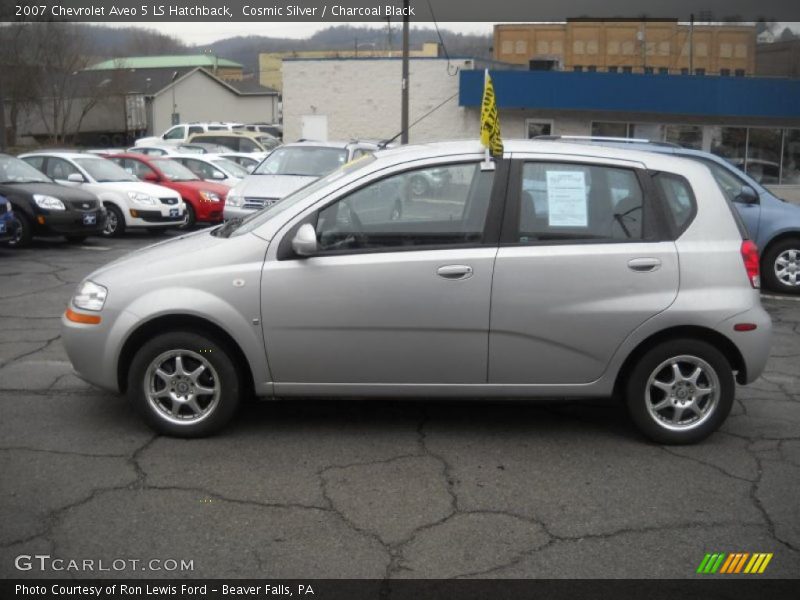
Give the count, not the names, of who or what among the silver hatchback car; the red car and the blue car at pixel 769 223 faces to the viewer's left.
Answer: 1

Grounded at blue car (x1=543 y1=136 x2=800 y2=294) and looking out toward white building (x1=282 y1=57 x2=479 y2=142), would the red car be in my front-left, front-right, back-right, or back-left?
front-left

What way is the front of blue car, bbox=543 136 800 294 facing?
to the viewer's right

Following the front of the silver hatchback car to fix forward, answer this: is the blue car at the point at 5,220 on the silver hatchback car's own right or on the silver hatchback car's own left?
on the silver hatchback car's own right

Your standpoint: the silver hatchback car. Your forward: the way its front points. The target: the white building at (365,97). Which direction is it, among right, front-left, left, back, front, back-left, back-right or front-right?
right

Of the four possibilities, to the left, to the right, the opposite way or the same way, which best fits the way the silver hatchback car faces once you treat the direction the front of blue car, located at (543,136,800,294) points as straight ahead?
the opposite way

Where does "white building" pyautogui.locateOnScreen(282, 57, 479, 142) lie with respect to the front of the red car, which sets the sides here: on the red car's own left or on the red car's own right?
on the red car's own left

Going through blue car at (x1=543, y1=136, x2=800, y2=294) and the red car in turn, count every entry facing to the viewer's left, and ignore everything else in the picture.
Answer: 0

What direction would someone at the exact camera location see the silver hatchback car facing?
facing to the left of the viewer

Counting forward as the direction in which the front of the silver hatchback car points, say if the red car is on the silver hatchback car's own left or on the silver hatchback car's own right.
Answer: on the silver hatchback car's own right

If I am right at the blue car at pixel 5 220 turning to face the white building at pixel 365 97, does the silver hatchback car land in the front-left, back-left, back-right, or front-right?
back-right

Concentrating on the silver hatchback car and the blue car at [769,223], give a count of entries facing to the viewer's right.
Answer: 1

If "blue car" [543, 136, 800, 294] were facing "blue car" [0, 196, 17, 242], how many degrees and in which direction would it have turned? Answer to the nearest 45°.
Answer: approximately 180°

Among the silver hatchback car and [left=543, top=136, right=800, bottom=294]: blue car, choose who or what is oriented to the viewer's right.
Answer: the blue car
